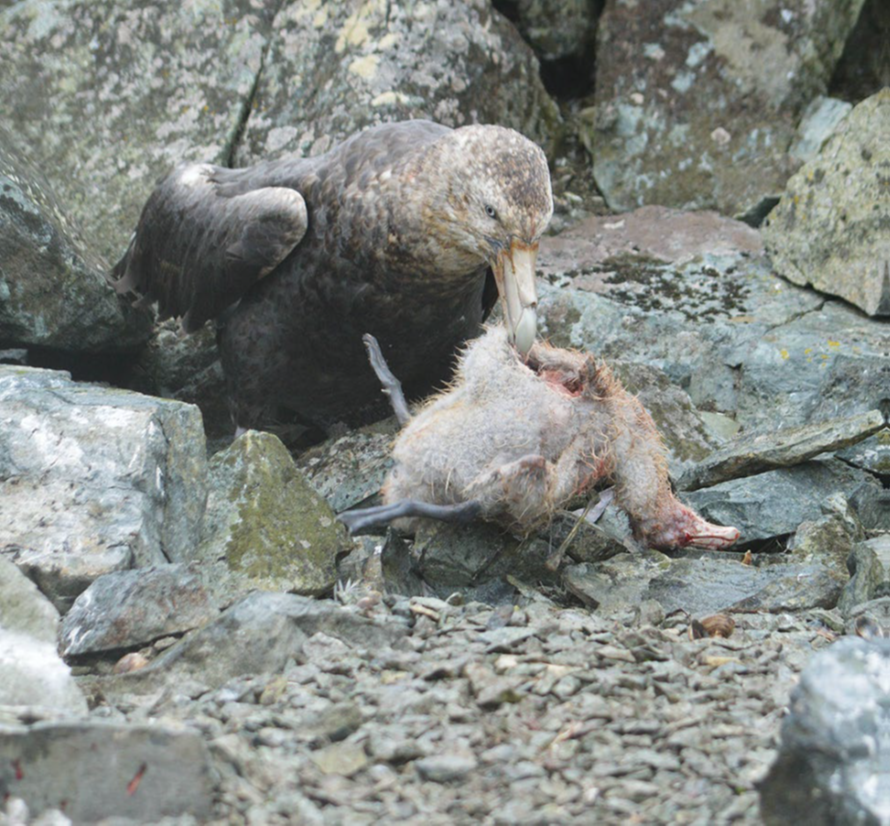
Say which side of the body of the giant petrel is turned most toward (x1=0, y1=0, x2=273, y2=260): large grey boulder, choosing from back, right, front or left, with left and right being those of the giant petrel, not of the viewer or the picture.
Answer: back

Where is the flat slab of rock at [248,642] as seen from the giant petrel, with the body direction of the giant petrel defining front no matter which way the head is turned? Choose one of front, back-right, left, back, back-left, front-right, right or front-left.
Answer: front-right

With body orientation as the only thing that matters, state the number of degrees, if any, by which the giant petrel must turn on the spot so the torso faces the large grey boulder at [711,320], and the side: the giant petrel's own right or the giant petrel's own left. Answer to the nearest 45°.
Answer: approximately 45° to the giant petrel's own left

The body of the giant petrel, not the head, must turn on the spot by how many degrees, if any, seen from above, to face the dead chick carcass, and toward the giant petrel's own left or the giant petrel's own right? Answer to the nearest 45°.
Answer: approximately 45° to the giant petrel's own right

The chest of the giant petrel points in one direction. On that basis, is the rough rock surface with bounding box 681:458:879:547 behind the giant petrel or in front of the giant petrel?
in front

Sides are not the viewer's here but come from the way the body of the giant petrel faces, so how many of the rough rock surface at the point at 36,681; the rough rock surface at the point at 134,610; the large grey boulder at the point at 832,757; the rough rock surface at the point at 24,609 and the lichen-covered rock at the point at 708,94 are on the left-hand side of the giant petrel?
1

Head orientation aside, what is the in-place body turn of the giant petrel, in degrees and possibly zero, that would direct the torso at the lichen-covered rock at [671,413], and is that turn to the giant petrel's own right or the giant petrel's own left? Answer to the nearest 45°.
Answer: approximately 45° to the giant petrel's own left

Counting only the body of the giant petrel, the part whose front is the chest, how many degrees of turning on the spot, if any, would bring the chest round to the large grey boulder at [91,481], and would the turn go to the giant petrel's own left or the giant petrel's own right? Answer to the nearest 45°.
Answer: approximately 90° to the giant petrel's own right

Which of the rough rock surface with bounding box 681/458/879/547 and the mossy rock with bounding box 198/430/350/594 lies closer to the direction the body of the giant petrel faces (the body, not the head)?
the rough rock surface

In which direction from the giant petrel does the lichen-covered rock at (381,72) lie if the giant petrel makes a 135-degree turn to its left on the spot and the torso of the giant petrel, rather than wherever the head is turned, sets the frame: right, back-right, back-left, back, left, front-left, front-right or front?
front

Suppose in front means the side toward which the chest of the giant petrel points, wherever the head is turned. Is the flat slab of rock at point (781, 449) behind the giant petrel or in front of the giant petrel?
in front
